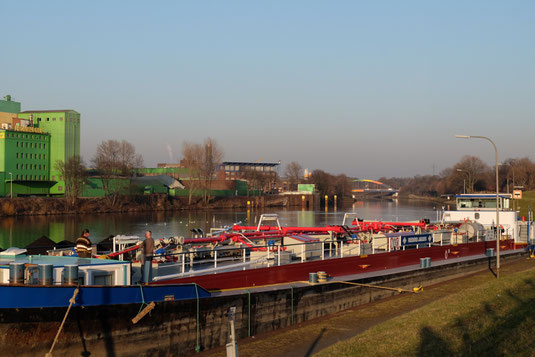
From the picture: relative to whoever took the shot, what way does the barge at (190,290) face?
facing the viewer and to the left of the viewer
